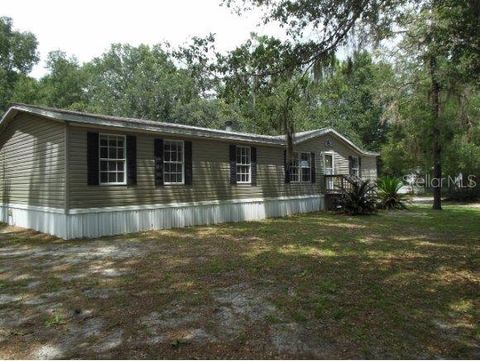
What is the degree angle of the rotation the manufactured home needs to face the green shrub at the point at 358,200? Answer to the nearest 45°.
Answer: approximately 45° to its left

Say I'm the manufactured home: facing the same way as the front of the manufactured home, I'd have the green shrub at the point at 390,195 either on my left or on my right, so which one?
on my left

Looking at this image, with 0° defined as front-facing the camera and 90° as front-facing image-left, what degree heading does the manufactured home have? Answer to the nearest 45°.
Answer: approximately 315°
